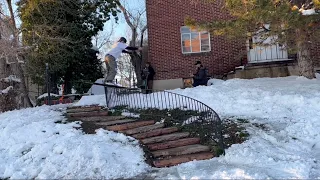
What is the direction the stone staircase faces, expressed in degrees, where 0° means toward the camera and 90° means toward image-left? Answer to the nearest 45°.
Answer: approximately 315°

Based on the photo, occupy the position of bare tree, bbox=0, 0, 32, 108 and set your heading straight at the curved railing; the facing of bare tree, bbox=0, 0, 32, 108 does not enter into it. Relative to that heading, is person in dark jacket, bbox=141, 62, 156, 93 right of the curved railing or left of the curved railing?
left

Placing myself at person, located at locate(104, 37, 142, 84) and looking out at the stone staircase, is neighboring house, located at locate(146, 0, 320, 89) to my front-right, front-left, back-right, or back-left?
back-left

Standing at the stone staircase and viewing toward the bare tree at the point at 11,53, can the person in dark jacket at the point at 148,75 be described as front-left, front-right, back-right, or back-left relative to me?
front-right

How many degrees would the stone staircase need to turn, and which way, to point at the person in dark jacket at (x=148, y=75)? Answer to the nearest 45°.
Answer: approximately 135° to its left

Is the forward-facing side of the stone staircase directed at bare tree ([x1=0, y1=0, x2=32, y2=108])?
no

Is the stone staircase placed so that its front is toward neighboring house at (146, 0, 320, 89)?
no

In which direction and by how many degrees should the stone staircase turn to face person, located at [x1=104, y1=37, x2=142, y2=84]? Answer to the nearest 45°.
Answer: approximately 135° to its left
